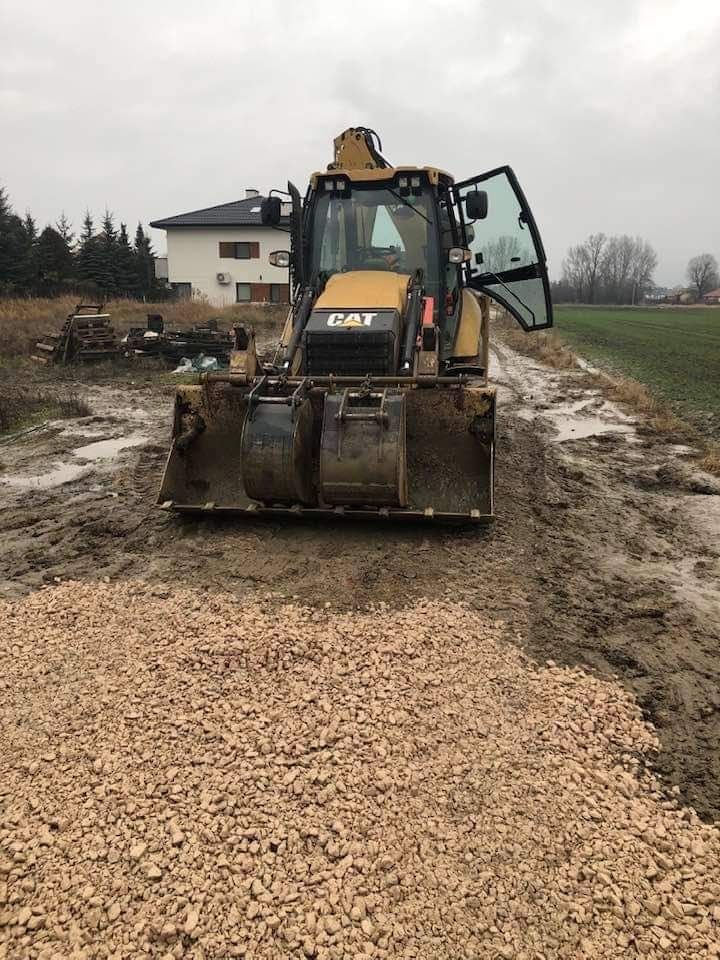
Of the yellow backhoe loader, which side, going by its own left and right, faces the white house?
back

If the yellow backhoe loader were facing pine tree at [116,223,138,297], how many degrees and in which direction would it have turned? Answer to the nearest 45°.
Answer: approximately 180°

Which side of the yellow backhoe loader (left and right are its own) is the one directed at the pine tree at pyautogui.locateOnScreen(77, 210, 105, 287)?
back

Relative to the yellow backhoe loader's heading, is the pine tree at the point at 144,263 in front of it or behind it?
behind

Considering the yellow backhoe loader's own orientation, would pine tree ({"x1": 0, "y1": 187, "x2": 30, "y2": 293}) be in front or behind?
behind

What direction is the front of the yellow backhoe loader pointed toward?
toward the camera
